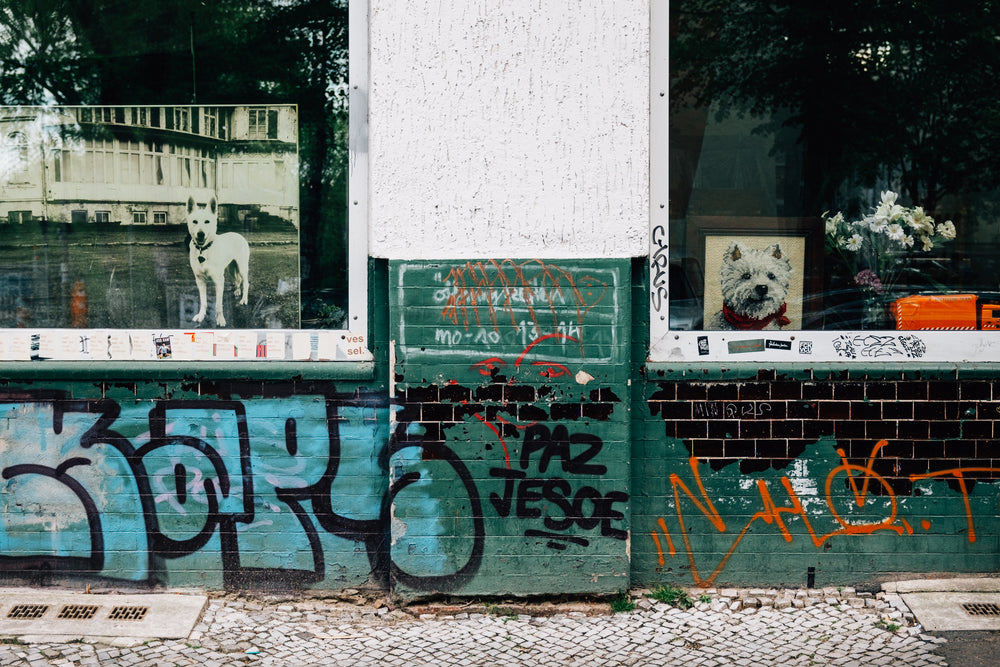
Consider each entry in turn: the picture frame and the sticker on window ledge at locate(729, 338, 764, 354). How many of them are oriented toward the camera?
2

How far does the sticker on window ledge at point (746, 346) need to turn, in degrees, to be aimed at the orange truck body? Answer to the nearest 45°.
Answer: approximately 90° to its left

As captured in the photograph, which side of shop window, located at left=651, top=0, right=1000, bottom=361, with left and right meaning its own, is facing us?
front

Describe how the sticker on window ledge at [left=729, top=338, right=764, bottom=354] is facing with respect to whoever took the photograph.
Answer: facing the viewer

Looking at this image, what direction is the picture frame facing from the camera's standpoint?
toward the camera

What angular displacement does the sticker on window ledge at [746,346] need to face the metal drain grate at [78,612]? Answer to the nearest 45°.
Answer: approximately 90° to its right

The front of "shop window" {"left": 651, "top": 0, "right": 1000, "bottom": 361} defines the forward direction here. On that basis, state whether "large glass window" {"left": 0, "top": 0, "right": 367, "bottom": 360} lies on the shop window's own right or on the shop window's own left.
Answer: on the shop window's own right

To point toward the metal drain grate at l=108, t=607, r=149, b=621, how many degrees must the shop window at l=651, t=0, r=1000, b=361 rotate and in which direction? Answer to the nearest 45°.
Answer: approximately 45° to its right
